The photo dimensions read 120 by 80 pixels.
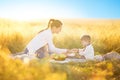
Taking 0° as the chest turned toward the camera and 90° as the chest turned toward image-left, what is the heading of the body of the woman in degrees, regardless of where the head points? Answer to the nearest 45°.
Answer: approximately 270°
